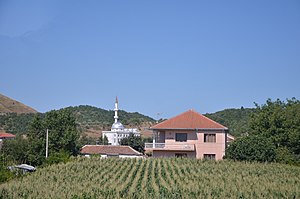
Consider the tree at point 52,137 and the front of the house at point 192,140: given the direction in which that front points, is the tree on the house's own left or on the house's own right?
on the house's own right

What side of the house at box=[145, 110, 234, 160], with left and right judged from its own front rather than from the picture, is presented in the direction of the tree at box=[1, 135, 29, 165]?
right

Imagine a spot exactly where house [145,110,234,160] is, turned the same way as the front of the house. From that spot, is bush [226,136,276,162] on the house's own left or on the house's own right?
on the house's own left

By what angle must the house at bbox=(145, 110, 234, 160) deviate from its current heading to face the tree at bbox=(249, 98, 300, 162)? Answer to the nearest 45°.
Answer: approximately 135° to its left

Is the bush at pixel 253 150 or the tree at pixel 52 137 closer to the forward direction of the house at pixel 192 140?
the bush

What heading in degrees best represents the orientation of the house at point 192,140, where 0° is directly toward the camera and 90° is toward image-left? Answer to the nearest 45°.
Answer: approximately 0°
